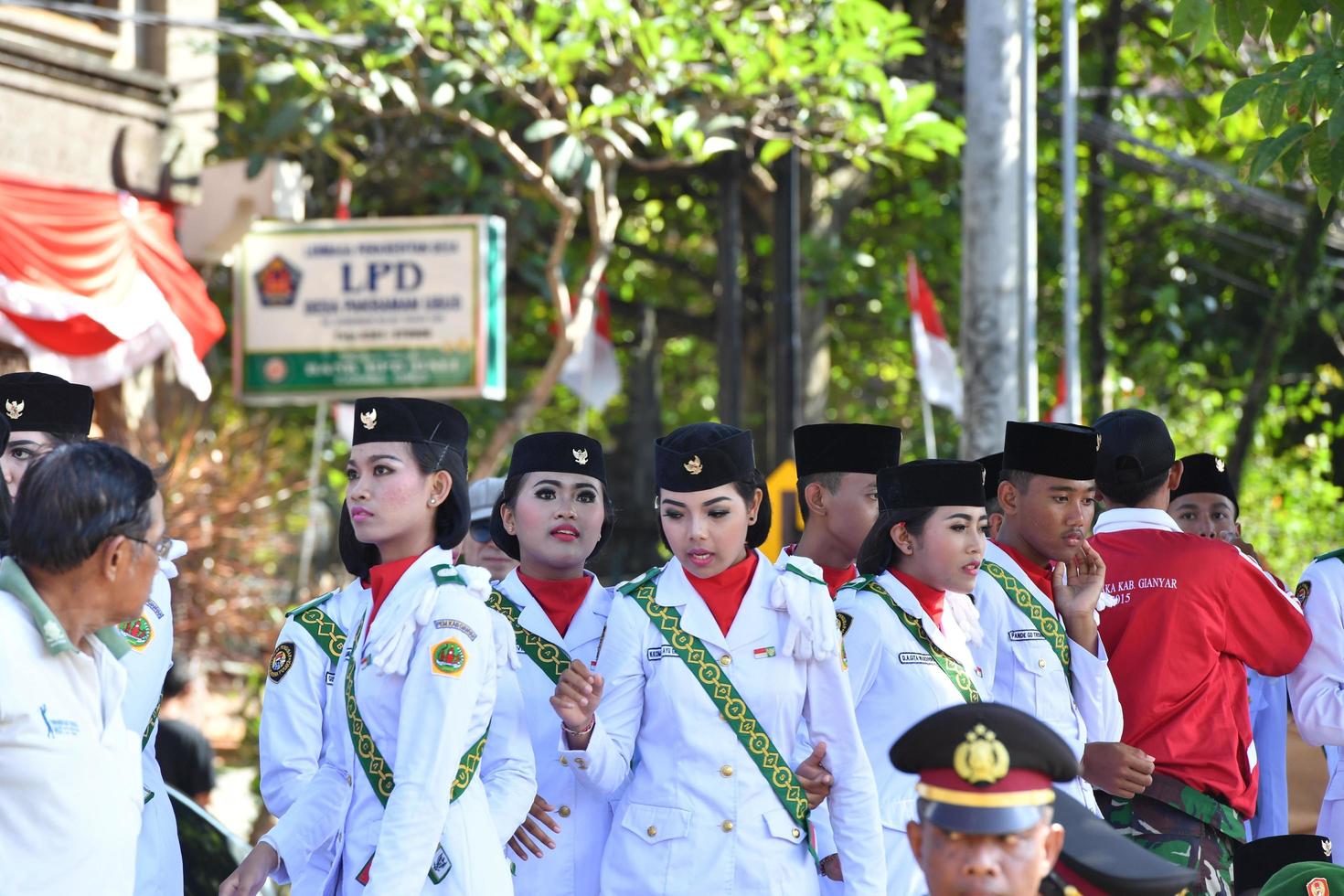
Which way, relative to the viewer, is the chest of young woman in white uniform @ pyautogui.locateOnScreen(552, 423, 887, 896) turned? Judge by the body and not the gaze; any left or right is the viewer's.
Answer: facing the viewer

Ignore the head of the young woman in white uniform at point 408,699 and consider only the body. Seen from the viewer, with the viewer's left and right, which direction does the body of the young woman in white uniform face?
facing the viewer and to the left of the viewer

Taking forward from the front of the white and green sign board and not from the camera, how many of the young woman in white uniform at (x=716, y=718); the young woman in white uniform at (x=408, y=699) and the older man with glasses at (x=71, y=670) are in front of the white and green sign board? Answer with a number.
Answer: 3

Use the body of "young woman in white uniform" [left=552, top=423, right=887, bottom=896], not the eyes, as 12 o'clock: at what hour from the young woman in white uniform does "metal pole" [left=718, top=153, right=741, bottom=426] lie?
The metal pole is roughly at 6 o'clock from the young woman in white uniform.

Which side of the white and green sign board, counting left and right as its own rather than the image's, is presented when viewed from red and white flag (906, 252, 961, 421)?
left

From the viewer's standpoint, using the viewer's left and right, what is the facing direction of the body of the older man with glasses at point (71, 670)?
facing the viewer and to the right of the viewer

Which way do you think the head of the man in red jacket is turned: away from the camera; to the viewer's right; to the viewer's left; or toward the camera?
away from the camera

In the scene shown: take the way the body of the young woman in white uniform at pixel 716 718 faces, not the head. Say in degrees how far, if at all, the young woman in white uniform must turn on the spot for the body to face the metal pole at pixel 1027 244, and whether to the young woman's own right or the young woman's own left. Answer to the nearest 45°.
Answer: approximately 180°

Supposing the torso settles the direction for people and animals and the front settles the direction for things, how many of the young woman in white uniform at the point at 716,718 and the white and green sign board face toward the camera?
2

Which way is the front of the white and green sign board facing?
toward the camera

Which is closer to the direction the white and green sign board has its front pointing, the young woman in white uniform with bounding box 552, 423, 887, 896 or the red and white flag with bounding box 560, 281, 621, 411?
the young woman in white uniform

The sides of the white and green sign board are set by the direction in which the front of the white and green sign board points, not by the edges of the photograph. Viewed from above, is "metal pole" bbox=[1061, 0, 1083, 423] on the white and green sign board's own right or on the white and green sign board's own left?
on the white and green sign board's own left

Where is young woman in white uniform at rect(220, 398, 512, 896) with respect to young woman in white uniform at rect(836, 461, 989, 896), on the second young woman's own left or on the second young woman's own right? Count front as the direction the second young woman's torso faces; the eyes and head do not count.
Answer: on the second young woman's own right
